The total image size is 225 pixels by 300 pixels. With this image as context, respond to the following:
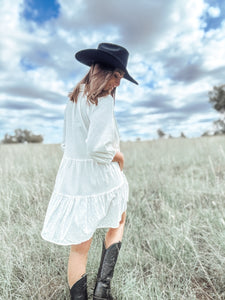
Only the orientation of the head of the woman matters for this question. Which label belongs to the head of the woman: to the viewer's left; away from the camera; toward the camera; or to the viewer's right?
to the viewer's right

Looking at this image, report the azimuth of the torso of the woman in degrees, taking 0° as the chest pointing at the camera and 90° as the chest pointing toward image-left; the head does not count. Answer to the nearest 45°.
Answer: approximately 225°
